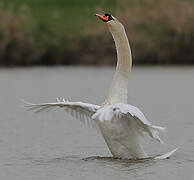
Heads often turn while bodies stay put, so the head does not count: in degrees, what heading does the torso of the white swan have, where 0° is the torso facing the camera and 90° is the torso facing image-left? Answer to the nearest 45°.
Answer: approximately 45°
